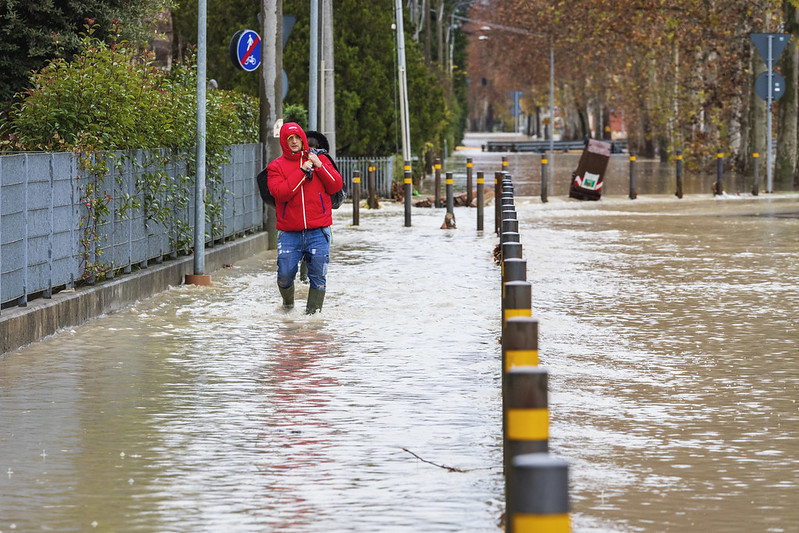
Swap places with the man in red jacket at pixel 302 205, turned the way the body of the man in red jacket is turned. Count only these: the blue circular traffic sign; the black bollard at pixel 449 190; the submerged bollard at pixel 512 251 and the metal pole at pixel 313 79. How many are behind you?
3

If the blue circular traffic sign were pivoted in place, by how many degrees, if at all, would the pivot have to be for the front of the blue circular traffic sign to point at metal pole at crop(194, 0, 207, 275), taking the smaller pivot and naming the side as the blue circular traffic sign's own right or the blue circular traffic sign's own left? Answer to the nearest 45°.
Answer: approximately 45° to the blue circular traffic sign's own right

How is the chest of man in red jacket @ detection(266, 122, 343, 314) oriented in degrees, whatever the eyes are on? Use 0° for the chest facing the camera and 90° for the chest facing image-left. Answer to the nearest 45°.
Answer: approximately 0°

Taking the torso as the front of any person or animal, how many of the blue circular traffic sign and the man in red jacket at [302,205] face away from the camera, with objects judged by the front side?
0

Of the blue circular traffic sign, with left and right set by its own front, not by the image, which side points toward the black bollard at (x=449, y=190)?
left

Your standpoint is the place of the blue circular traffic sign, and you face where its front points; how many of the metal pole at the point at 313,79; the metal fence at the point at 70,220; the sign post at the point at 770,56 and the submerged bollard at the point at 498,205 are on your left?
3

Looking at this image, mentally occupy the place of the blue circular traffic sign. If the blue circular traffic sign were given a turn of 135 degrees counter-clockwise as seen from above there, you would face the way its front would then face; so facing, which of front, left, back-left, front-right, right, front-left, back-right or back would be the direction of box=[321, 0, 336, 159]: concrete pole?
front

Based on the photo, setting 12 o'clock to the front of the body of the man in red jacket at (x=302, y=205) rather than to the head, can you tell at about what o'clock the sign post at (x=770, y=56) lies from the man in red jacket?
The sign post is roughly at 7 o'clock from the man in red jacket.

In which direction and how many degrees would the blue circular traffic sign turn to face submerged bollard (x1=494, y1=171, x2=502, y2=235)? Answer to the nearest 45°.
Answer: approximately 90° to its left
